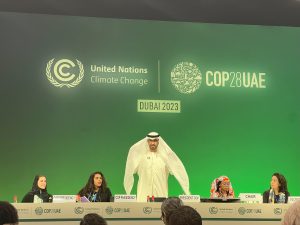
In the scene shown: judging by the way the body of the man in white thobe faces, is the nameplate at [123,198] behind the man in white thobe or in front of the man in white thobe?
in front

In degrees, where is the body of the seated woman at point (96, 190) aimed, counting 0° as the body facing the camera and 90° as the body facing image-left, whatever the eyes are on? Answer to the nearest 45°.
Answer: approximately 0°

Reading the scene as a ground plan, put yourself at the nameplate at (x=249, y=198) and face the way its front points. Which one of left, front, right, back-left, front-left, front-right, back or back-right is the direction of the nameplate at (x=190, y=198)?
front-right

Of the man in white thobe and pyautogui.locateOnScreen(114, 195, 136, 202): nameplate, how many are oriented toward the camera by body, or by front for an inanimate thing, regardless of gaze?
2

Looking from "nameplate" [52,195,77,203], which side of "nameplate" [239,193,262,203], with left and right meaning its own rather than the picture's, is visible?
right

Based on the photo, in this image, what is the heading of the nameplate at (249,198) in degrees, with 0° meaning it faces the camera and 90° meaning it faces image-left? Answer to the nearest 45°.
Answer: approximately 0°
